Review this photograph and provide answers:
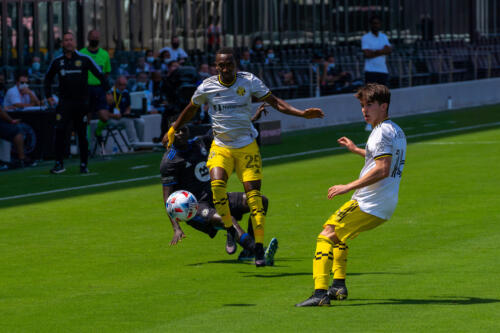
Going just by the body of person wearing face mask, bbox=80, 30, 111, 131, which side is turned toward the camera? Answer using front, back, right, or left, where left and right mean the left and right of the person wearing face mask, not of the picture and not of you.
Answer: front

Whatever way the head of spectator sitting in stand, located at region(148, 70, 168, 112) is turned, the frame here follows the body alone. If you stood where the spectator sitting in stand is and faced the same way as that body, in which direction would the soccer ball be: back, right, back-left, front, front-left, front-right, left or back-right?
front

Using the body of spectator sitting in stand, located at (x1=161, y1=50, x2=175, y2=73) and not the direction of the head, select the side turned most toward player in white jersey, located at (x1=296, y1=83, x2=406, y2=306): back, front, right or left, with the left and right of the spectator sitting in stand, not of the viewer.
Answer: front

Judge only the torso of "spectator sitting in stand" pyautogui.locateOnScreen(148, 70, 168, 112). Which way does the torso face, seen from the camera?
toward the camera

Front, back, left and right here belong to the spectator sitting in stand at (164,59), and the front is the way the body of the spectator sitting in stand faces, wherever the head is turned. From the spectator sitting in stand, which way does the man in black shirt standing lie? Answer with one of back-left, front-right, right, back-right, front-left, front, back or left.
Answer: front

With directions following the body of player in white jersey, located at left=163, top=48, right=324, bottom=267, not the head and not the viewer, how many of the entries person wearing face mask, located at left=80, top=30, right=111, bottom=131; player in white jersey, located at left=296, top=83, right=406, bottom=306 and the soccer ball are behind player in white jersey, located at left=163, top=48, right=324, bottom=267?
1

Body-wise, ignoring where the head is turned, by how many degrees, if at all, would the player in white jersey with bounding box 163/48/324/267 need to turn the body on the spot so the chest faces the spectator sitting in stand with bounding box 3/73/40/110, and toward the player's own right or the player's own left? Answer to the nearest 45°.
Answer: approximately 180°

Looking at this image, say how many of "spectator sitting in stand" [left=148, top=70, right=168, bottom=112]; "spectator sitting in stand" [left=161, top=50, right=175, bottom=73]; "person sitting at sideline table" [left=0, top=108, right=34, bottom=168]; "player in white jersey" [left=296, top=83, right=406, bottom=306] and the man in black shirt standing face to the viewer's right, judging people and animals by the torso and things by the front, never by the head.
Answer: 1

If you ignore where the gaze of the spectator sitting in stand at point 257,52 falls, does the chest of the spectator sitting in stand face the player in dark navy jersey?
yes

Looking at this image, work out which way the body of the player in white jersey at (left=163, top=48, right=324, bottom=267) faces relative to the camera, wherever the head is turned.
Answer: toward the camera

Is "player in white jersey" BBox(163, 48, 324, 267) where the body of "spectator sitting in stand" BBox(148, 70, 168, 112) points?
yes

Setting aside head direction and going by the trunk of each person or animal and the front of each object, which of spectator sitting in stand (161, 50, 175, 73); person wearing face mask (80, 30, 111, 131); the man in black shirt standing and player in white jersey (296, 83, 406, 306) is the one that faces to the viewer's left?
the player in white jersey

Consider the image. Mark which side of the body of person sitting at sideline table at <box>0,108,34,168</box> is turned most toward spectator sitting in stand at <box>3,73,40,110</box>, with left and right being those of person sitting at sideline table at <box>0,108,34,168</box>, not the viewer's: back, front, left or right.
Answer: left
